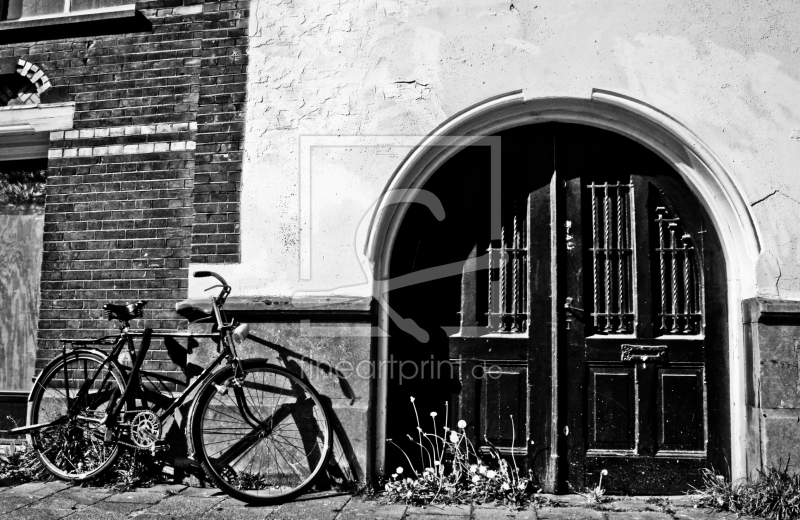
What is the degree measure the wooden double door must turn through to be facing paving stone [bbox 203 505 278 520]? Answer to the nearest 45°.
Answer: approximately 45° to its right

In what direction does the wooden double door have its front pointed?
toward the camera

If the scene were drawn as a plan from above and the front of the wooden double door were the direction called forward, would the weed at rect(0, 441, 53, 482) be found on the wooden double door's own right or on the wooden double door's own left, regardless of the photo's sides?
on the wooden double door's own right

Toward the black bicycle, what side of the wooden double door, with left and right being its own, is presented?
right

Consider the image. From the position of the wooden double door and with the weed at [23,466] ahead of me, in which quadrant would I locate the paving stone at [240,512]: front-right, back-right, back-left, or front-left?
front-left
